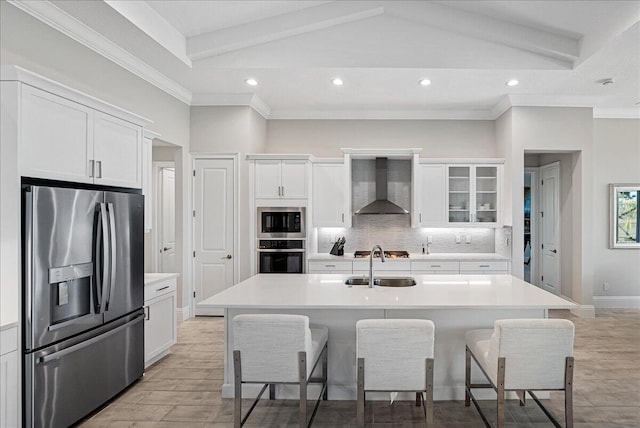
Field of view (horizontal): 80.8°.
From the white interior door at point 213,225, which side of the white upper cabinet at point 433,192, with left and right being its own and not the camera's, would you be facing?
right

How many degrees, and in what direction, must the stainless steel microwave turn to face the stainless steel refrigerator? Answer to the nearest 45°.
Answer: approximately 45° to its right

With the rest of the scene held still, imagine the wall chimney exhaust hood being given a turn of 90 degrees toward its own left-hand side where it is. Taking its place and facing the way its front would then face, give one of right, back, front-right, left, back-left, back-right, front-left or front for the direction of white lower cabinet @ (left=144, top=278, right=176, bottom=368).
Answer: back-right

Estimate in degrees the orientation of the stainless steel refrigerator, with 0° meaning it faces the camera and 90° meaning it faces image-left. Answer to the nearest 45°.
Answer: approximately 315°

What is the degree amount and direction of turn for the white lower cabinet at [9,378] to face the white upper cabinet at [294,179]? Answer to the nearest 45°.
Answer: approximately 90° to its left

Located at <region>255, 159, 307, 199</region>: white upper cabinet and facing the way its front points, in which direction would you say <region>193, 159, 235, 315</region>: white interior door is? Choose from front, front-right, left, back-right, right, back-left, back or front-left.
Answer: right

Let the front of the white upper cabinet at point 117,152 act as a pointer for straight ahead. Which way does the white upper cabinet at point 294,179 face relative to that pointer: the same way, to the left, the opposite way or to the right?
to the right

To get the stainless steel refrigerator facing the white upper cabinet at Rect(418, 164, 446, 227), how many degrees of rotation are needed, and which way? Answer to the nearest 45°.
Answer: approximately 45° to its left

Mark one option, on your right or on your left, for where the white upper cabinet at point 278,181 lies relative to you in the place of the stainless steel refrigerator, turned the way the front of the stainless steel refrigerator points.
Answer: on your left

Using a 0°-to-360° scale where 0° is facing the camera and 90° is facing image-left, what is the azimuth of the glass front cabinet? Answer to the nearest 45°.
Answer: approximately 0°

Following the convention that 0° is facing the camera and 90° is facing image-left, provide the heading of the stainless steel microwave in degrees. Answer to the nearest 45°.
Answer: approximately 0°

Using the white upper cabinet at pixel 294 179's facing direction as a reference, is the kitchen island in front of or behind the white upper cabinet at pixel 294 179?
in front

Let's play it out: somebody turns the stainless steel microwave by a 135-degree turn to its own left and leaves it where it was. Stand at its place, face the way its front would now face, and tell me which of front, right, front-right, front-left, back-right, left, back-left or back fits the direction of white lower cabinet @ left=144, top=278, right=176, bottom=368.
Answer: back

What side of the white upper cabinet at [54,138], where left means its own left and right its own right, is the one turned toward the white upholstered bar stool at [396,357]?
front

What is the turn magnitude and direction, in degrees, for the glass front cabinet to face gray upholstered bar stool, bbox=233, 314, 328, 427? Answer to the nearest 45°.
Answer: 0° — it already faces it
